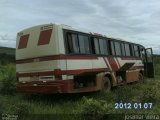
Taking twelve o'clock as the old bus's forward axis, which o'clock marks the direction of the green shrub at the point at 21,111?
The green shrub is roughly at 5 o'clock from the old bus.

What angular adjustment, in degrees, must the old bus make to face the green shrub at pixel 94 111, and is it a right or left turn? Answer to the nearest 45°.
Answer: approximately 135° to its right

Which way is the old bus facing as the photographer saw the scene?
facing away from the viewer and to the right of the viewer

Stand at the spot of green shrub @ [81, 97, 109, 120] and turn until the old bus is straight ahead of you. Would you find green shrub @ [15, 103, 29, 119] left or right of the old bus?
left
